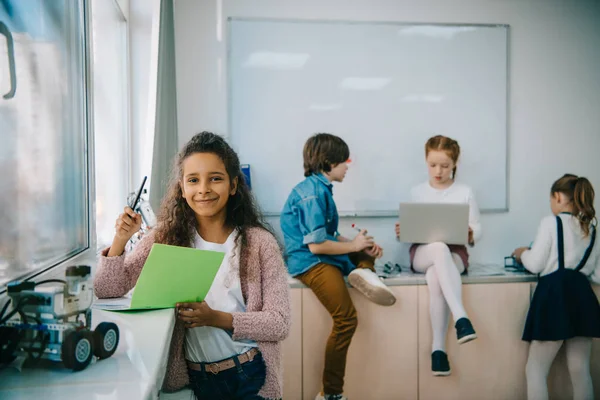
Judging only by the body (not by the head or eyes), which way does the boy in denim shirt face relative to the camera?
to the viewer's right

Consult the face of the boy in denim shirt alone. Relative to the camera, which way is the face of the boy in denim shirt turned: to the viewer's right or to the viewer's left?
to the viewer's right

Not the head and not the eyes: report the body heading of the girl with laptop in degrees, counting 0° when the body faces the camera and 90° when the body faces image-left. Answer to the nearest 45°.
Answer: approximately 0°

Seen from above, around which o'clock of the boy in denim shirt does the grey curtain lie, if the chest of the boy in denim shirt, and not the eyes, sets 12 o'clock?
The grey curtain is roughly at 6 o'clock from the boy in denim shirt.

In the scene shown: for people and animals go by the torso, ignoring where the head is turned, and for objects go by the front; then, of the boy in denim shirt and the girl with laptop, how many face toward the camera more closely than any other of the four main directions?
1

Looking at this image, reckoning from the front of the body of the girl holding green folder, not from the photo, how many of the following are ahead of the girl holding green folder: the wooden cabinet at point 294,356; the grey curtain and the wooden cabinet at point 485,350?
0

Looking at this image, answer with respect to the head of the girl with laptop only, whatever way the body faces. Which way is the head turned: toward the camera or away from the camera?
toward the camera

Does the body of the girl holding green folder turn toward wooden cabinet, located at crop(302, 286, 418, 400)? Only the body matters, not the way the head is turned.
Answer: no

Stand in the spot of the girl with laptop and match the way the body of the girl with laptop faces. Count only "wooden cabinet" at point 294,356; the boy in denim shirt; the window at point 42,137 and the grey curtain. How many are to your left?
0

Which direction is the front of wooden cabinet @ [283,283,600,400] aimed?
toward the camera

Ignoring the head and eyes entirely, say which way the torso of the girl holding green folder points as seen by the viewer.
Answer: toward the camera

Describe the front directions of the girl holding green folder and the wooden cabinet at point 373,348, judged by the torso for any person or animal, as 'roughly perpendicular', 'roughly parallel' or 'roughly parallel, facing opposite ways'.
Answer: roughly parallel

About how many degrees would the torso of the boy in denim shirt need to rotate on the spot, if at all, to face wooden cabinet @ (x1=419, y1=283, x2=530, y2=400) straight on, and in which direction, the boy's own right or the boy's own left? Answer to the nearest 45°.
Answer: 0° — they already face it

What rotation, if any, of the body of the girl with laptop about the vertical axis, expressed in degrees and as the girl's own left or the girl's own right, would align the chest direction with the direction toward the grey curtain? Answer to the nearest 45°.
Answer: approximately 45° to the girl's own right

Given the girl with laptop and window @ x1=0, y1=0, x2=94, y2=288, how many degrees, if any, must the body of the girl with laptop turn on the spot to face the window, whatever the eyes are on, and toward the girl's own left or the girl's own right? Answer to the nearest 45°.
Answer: approximately 45° to the girl's own right
